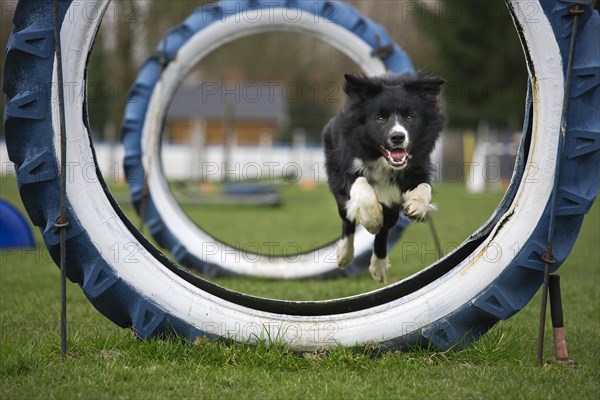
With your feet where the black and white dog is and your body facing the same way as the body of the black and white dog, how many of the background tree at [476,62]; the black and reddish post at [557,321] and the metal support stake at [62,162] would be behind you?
1

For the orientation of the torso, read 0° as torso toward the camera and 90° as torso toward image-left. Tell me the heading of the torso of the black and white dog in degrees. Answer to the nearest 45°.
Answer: approximately 0°

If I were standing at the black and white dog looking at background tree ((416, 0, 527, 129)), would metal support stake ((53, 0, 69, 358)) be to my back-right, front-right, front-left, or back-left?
back-left

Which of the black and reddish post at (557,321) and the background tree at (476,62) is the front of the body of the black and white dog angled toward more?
the black and reddish post

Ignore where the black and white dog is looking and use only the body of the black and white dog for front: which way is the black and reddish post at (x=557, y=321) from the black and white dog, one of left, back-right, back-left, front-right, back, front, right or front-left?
front-left

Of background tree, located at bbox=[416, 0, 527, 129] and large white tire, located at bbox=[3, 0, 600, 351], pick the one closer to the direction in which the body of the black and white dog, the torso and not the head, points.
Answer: the large white tire

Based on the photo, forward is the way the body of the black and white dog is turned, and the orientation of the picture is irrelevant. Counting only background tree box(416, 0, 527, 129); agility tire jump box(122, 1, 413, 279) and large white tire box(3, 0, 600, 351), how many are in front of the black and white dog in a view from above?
1

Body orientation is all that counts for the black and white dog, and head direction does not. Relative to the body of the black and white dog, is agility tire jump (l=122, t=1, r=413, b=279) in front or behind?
behind

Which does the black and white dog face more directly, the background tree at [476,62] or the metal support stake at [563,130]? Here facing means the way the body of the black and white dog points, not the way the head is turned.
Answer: the metal support stake

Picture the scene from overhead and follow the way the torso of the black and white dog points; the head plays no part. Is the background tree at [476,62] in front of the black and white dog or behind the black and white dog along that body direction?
behind
